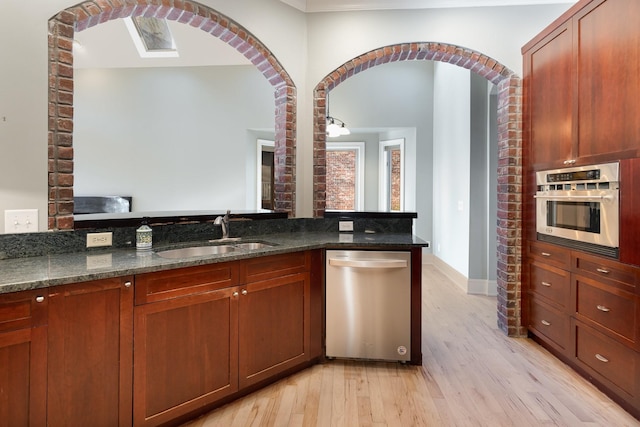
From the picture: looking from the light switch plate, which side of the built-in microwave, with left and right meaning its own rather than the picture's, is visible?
front

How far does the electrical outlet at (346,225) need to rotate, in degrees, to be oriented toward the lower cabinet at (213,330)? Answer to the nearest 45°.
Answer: approximately 45° to its right

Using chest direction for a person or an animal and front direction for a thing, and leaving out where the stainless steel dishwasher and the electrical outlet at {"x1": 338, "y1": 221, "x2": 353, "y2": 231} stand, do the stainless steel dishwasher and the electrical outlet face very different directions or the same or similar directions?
same or similar directions

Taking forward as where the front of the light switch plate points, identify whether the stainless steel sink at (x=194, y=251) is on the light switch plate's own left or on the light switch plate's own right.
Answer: on the light switch plate's own left

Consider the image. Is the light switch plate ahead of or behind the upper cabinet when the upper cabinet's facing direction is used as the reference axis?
ahead

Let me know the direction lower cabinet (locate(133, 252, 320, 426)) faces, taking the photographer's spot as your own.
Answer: facing the viewer and to the right of the viewer

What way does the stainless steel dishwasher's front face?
toward the camera

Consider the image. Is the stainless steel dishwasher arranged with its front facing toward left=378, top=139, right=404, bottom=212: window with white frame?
no

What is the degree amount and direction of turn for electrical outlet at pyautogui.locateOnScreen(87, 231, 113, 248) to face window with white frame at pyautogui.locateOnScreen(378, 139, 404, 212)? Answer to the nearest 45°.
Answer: approximately 135° to its left

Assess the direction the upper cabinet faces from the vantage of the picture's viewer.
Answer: facing the viewer and to the left of the viewer
